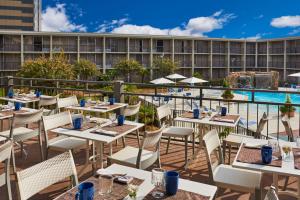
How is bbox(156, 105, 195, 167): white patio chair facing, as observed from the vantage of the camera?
facing the viewer and to the right of the viewer

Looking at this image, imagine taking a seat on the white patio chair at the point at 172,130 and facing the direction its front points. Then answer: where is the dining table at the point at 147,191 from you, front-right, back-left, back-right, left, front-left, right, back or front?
front-right

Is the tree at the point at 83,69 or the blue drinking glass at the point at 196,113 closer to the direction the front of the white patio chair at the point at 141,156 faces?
the tree

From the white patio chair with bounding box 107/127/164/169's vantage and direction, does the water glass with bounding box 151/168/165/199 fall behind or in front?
behind

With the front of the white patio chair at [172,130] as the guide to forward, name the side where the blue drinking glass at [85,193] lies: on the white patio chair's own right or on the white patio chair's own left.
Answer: on the white patio chair's own right

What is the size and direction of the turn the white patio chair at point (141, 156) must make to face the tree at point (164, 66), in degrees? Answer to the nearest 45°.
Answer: approximately 45° to its right

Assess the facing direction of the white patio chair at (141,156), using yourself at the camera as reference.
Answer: facing away from the viewer and to the left of the viewer
